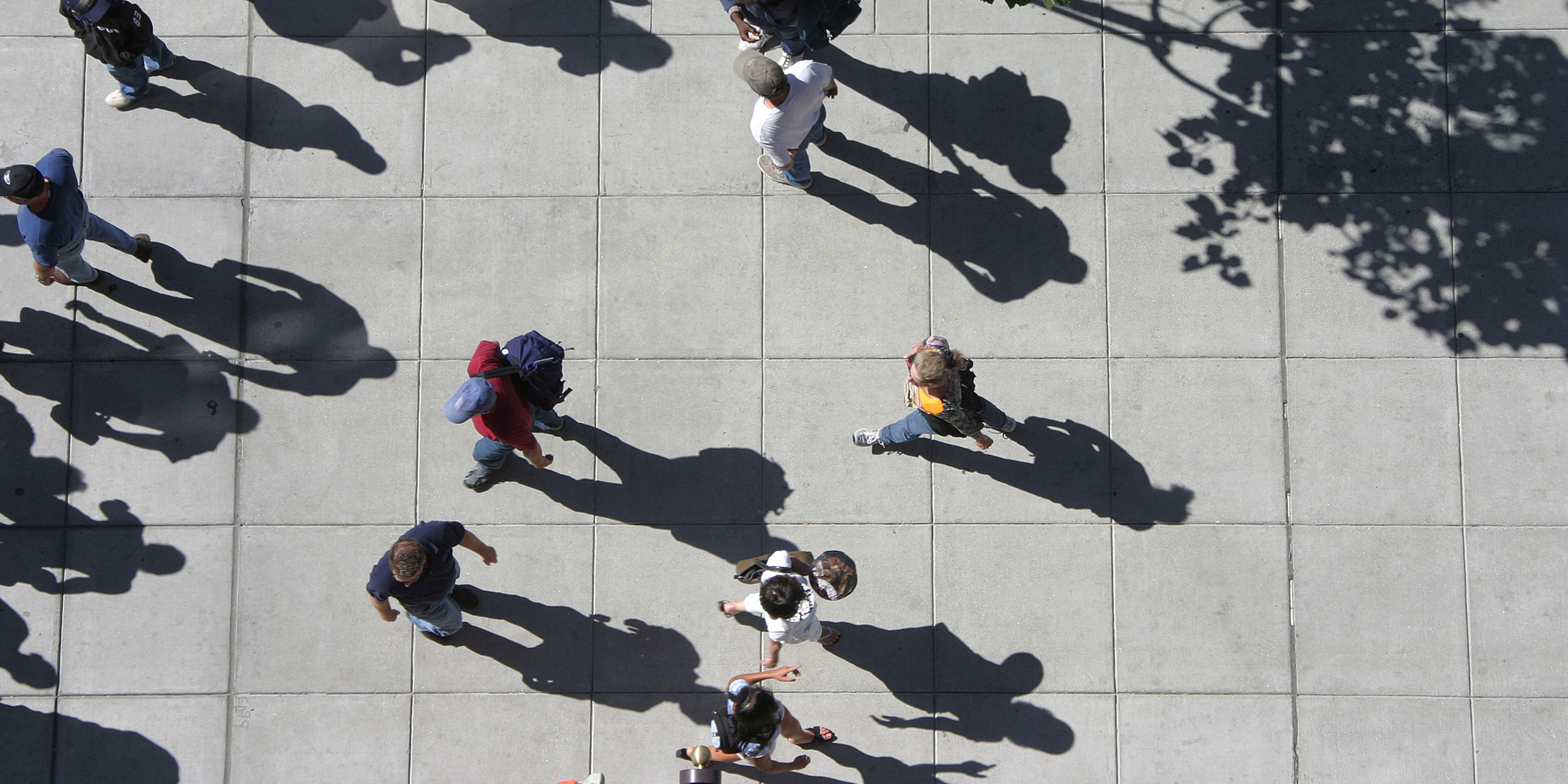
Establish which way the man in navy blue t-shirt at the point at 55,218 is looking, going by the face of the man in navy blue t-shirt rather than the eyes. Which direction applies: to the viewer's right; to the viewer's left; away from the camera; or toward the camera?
to the viewer's left

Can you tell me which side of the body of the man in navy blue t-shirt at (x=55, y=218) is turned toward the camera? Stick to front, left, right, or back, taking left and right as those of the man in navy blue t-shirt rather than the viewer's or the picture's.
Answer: left

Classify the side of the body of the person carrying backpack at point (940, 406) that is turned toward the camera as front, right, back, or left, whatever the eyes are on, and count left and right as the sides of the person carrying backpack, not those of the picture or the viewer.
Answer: left

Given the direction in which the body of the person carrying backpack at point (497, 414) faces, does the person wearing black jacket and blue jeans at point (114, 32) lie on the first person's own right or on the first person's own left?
on the first person's own right

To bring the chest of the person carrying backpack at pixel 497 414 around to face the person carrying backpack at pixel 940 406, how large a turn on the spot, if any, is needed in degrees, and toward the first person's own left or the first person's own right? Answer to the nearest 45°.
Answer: approximately 135° to the first person's own left

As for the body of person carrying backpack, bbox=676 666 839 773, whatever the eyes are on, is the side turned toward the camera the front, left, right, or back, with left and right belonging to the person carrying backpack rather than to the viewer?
right

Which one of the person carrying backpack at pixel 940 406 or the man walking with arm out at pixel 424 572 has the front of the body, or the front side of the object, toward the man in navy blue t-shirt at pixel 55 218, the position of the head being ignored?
the person carrying backpack

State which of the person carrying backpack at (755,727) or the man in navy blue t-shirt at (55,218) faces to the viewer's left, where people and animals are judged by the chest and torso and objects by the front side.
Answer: the man in navy blue t-shirt

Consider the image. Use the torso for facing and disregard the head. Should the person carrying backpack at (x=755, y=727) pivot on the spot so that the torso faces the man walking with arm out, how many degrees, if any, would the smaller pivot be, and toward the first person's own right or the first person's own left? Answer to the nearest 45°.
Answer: approximately 180°
